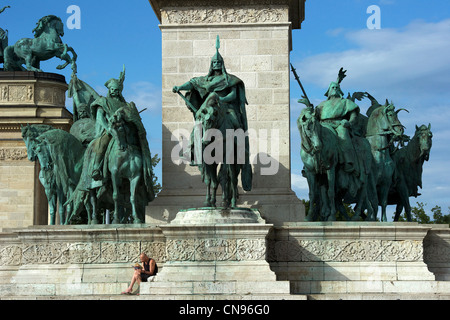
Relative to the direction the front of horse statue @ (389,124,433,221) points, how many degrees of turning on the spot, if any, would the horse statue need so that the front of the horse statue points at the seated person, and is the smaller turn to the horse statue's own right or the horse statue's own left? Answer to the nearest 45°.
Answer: approximately 90° to the horse statue's own right

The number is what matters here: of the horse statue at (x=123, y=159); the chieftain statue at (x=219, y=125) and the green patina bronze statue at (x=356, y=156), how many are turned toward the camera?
3

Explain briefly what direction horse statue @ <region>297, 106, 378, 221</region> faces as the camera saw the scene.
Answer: facing the viewer and to the left of the viewer

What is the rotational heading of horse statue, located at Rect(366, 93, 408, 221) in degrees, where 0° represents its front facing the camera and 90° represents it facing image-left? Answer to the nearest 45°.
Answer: approximately 315°

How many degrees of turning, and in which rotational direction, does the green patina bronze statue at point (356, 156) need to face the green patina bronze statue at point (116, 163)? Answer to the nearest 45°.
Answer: approximately 90° to its right

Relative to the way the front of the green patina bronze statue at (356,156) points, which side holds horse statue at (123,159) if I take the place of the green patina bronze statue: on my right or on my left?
on my right

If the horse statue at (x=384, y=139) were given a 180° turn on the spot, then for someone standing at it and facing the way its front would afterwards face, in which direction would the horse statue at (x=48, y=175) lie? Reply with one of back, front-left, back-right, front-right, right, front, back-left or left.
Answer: front-left

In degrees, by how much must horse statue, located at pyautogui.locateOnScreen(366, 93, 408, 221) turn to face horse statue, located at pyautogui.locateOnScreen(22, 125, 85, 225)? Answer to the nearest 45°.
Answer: approximately 135° to its right

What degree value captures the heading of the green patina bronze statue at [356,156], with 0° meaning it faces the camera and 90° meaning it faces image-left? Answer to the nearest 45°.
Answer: approximately 0°

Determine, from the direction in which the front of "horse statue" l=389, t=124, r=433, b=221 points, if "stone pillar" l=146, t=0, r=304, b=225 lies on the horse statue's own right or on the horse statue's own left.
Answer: on the horse statue's own right

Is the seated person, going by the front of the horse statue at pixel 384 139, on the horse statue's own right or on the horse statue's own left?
on the horse statue's own right

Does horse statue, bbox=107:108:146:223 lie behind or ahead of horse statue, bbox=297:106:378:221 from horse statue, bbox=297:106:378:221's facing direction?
ahead
